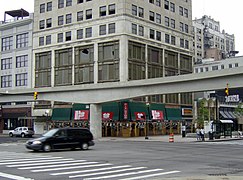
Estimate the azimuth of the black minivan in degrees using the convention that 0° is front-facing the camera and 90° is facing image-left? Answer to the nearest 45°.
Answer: approximately 45°
